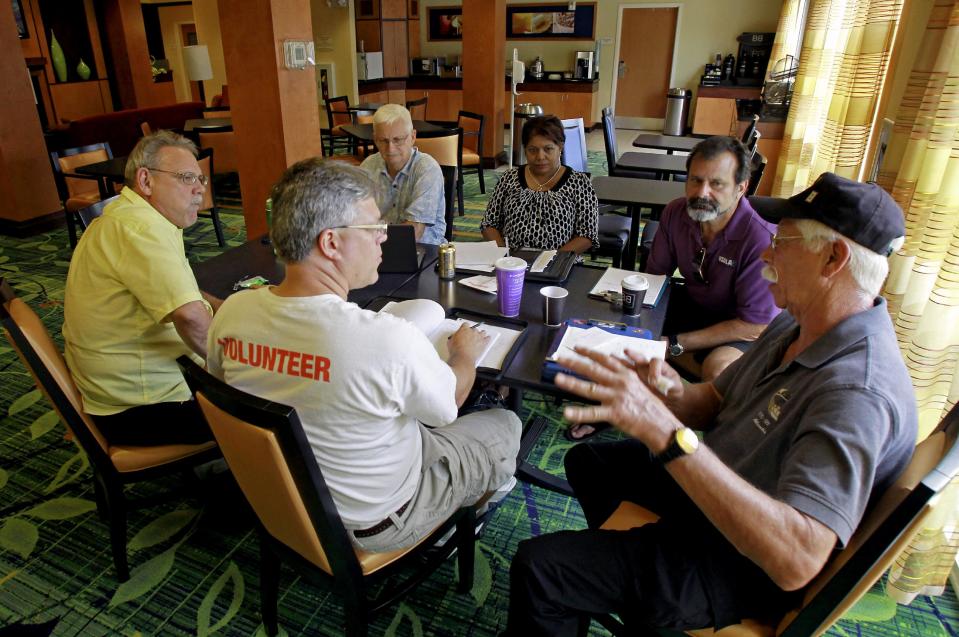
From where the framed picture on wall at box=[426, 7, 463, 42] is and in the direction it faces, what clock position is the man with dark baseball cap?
The man with dark baseball cap is roughly at 12 o'clock from the framed picture on wall.

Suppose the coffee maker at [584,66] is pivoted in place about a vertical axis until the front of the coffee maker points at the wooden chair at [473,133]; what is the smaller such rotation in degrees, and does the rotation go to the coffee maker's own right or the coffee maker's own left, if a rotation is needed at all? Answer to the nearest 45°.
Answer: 0° — it already faces it

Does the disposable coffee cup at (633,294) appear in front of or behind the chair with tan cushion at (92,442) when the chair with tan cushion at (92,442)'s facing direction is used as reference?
in front

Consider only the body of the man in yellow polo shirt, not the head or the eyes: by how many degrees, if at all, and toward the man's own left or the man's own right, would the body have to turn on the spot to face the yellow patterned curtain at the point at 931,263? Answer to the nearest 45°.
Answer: approximately 45° to the man's own right

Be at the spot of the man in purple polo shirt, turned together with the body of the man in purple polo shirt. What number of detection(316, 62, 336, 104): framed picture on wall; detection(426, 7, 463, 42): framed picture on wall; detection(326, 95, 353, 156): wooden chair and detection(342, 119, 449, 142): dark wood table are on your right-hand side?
4

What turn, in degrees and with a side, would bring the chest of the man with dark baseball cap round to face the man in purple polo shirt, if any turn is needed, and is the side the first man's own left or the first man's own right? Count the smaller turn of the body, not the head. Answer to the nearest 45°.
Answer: approximately 90° to the first man's own right

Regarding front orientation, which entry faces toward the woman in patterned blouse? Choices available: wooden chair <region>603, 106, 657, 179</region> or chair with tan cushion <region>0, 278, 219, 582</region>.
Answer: the chair with tan cushion

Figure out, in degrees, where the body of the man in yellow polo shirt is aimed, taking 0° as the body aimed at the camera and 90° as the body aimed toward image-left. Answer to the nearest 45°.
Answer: approximately 270°

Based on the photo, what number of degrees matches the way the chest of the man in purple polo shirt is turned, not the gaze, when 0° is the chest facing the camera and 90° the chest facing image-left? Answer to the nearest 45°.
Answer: approximately 45°

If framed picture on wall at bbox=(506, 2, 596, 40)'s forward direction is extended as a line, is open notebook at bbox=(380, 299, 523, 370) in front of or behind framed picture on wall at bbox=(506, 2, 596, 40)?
in front

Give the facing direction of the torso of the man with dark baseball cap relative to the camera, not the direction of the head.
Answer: to the viewer's left
